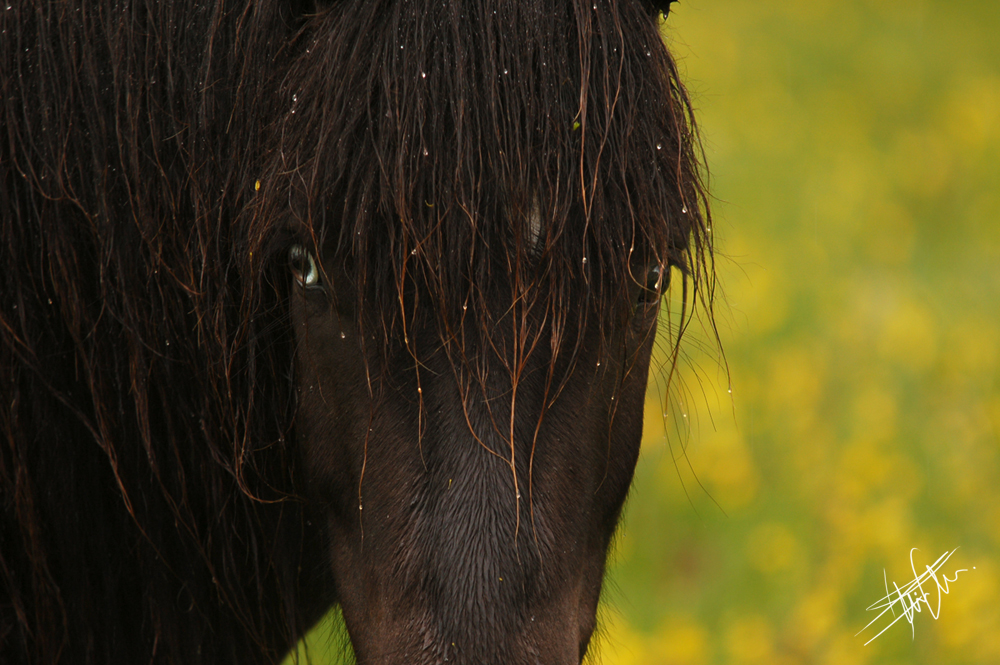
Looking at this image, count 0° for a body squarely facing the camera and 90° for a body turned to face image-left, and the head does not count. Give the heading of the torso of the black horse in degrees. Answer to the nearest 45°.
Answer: approximately 315°
